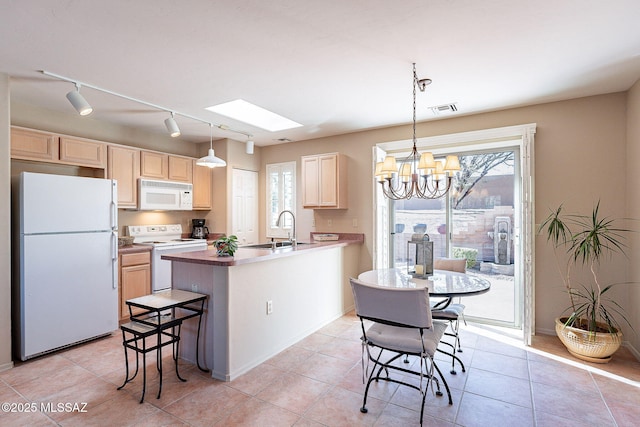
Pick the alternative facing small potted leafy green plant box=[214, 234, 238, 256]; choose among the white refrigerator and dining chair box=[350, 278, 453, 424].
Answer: the white refrigerator

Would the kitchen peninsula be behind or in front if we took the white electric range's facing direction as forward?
in front

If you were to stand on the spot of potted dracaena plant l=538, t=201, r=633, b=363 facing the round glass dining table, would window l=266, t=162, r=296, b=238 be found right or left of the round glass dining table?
right

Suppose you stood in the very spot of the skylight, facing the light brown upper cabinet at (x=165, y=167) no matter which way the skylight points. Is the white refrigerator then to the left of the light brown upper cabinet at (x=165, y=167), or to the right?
left

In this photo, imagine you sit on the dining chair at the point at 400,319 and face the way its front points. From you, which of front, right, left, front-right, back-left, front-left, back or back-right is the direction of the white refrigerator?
back-left

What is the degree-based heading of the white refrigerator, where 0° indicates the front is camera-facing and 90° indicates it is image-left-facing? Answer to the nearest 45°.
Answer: approximately 315°

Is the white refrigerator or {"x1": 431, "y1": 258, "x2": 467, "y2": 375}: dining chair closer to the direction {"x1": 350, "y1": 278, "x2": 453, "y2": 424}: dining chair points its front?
the dining chair

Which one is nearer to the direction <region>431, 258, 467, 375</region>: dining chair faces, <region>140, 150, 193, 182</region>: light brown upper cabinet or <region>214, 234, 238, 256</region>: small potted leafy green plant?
the small potted leafy green plant

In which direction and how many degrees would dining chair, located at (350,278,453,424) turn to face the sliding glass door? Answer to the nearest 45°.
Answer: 0° — it already faces it

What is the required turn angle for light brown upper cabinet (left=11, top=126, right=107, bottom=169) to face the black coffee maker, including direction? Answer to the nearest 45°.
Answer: approximately 45° to its left

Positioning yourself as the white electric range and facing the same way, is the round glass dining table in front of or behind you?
in front

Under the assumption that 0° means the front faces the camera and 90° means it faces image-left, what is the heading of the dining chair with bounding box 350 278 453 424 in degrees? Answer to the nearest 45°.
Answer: approximately 225°
